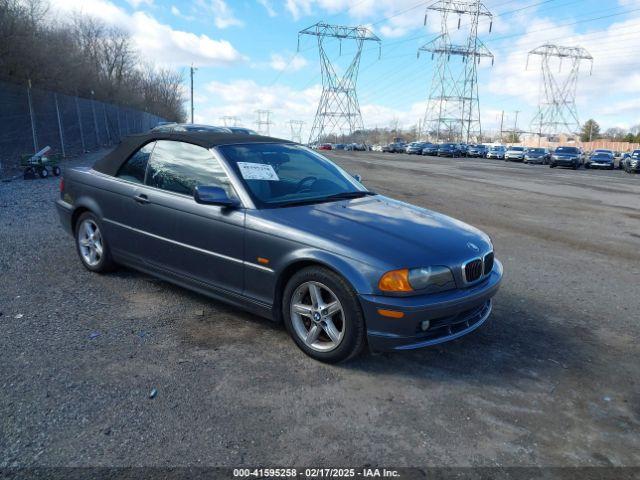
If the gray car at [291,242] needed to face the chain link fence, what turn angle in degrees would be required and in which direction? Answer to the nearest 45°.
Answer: approximately 180°

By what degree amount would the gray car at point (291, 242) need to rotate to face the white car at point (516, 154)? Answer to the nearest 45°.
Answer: approximately 90° to its left

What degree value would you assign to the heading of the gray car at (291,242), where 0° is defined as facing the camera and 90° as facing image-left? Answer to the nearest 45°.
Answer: approximately 315°
